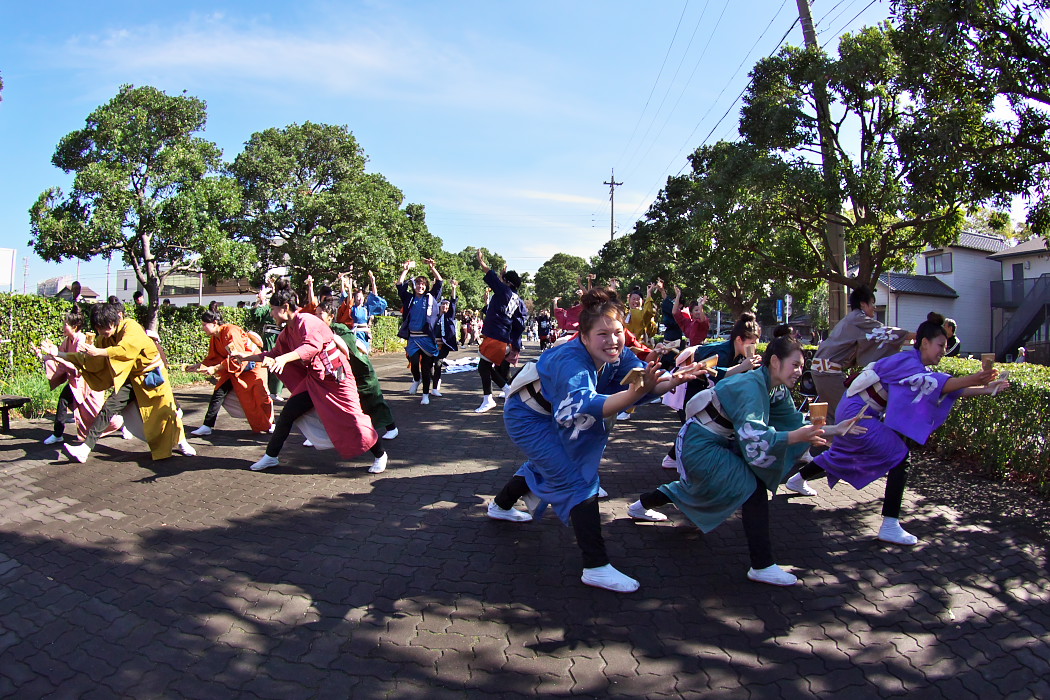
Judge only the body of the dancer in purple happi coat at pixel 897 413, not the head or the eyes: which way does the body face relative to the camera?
to the viewer's right

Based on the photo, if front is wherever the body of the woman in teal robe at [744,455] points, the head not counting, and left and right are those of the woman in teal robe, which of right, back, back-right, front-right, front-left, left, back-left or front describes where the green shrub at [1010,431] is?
front-left

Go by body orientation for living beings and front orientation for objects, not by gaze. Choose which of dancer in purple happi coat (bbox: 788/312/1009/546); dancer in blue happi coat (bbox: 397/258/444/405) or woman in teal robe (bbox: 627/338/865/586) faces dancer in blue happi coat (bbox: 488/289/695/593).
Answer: dancer in blue happi coat (bbox: 397/258/444/405)

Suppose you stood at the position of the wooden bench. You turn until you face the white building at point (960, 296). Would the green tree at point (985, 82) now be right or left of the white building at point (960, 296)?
right

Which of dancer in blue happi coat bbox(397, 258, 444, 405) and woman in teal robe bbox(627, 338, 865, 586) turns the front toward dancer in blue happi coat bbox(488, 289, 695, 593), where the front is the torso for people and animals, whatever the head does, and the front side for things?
dancer in blue happi coat bbox(397, 258, 444, 405)

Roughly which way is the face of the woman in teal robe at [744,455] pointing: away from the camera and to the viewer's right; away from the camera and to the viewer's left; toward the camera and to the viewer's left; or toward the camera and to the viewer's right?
toward the camera and to the viewer's right

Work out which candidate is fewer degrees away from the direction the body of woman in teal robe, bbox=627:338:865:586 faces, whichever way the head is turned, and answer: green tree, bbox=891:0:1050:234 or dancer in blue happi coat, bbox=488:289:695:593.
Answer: the green tree
